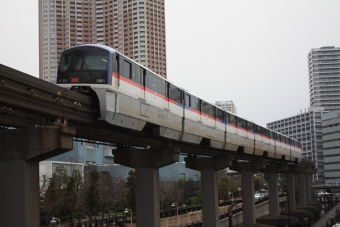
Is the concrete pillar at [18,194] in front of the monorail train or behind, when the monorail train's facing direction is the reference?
in front

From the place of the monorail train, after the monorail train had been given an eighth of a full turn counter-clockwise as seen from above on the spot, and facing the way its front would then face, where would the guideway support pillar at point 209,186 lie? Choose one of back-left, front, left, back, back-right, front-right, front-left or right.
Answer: back
